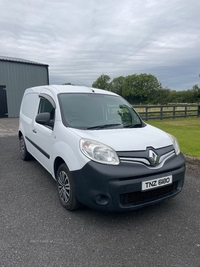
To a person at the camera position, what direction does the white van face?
facing the viewer and to the right of the viewer

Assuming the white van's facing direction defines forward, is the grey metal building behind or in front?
behind
